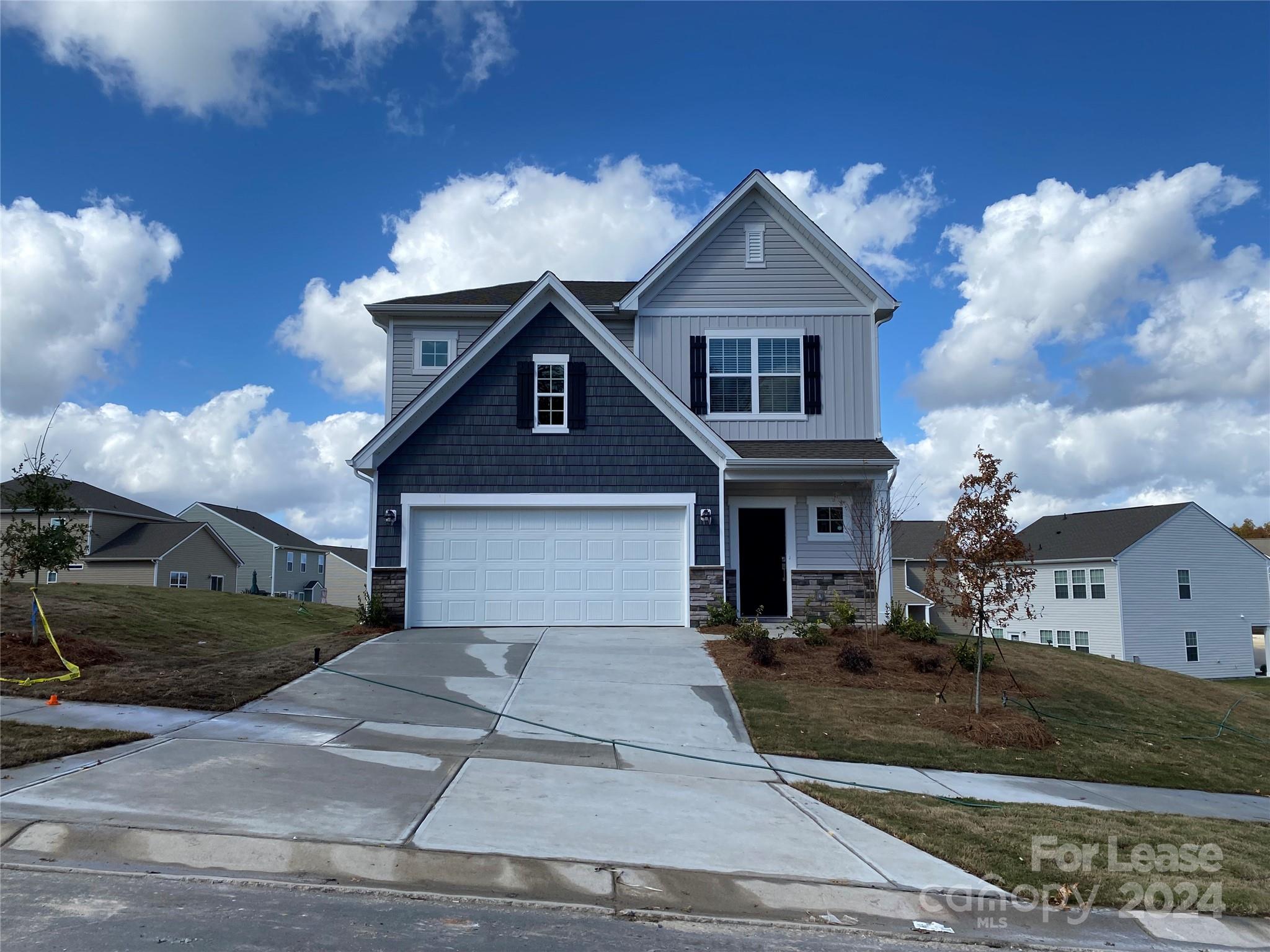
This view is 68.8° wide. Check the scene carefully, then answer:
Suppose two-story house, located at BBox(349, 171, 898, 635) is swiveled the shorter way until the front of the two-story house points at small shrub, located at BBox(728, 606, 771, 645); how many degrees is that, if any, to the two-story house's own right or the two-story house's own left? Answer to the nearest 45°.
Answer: approximately 45° to the two-story house's own left

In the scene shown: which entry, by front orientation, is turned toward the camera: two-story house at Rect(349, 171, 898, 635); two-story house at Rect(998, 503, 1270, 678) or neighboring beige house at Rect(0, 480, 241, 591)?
two-story house at Rect(349, 171, 898, 635)

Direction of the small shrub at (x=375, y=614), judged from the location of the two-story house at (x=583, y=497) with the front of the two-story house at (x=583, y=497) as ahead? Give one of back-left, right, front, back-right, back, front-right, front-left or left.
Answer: right

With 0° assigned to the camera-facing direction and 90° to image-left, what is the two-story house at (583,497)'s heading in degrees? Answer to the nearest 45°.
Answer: approximately 0°
